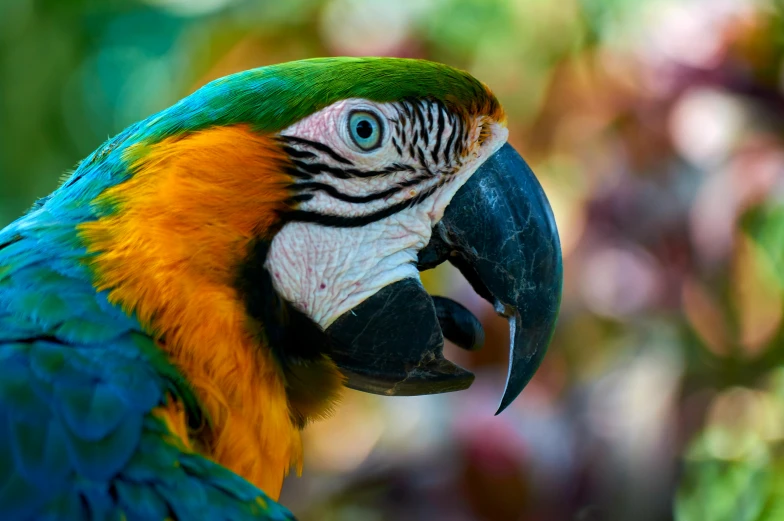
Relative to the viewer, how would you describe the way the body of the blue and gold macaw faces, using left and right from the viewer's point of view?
facing to the right of the viewer
